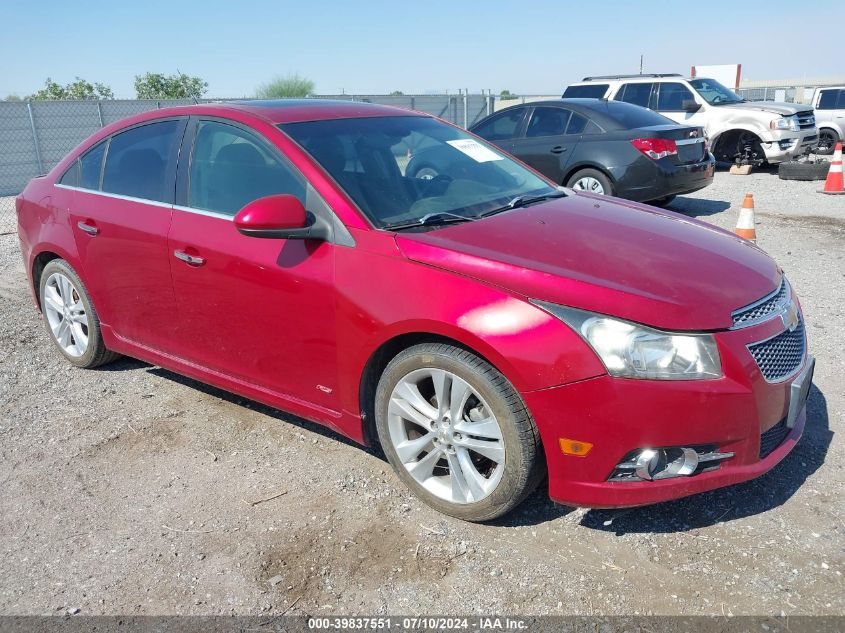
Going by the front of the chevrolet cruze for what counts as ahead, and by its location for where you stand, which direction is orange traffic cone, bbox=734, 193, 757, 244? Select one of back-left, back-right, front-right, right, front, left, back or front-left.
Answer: left

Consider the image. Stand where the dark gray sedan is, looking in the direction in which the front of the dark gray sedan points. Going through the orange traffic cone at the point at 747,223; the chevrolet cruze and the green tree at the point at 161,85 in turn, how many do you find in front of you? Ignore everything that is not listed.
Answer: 1

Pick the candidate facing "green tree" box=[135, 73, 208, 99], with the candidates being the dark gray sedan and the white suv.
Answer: the dark gray sedan

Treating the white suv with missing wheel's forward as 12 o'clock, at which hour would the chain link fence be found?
The chain link fence is roughly at 4 o'clock from the white suv with missing wheel.

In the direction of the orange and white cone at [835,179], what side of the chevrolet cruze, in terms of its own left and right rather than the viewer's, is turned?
left

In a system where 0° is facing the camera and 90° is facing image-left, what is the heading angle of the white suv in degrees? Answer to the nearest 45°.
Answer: approximately 315°

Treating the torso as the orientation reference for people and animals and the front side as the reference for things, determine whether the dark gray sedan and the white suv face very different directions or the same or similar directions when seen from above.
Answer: very different directions

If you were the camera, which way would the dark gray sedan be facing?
facing away from the viewer and to the left of the viewer

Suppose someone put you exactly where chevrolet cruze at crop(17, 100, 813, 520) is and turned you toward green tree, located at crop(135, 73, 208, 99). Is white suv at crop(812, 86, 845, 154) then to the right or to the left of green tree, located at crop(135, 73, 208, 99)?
right

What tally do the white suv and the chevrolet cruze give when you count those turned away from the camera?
0

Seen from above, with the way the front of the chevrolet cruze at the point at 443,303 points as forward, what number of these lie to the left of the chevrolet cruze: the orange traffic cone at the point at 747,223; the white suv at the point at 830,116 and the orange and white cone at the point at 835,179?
3

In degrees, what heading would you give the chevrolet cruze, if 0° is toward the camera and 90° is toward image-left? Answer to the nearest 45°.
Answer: approximately 315°

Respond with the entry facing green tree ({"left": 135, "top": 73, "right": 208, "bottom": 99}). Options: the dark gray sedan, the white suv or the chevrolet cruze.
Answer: the dark gray sedan
